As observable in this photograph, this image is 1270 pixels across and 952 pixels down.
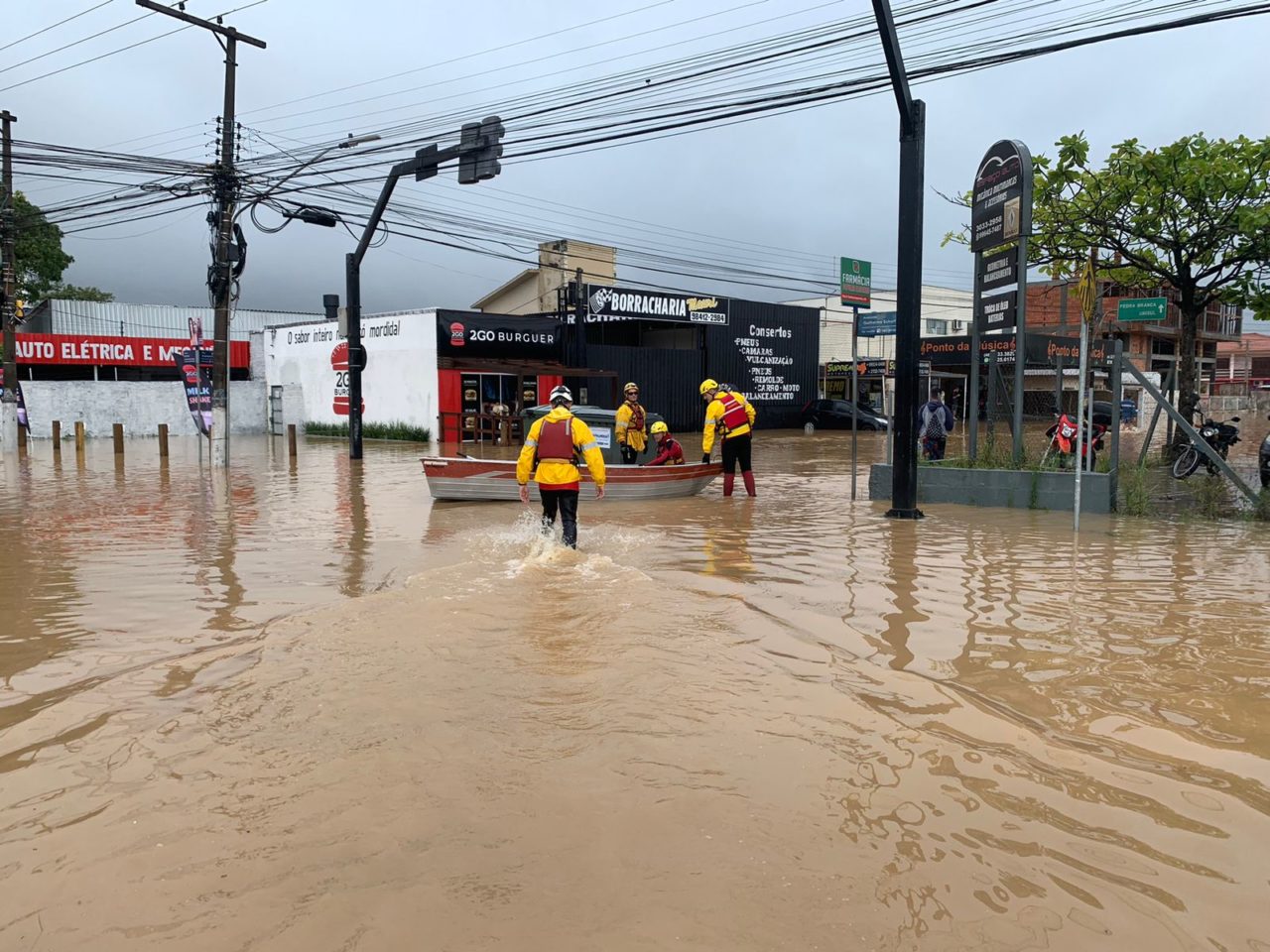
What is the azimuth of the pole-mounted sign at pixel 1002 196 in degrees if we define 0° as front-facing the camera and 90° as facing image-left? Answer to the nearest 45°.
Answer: approximately 45°

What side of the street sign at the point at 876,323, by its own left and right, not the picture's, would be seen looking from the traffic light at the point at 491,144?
right

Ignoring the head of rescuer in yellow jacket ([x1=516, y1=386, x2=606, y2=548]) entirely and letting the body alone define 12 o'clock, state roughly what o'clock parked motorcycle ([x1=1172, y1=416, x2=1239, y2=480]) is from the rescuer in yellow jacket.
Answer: The parked motorcycle is roughly at 2 o'clock from the rescuer in yellow jacket.

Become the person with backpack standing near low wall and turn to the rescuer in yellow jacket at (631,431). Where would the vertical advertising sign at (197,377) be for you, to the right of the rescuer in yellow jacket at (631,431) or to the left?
right

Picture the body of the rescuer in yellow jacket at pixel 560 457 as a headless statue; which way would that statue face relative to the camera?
away from the camera

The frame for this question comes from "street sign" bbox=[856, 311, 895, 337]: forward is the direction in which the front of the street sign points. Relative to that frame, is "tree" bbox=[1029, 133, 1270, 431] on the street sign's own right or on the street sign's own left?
on the street sign's own left

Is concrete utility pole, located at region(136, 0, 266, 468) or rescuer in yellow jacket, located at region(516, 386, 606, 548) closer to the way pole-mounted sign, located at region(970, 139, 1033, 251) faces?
the rescuer in yellow jacket
